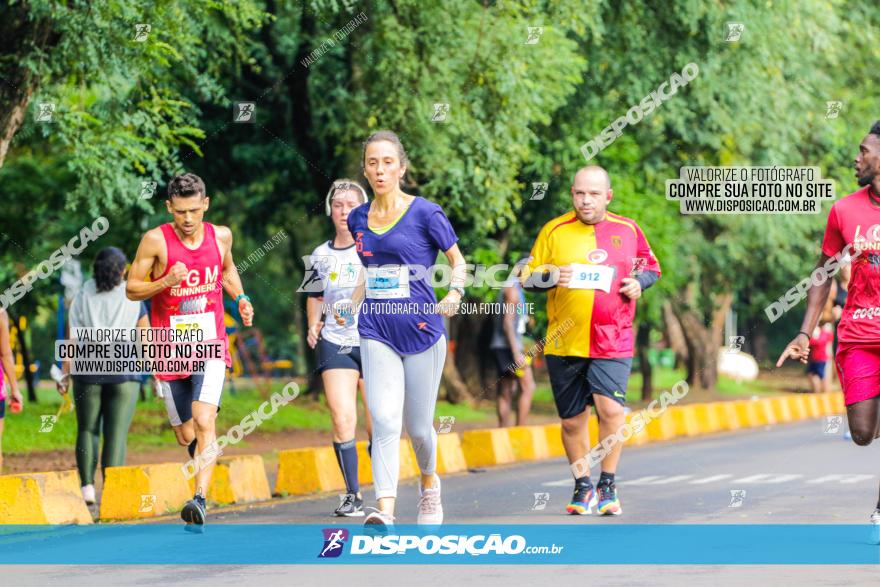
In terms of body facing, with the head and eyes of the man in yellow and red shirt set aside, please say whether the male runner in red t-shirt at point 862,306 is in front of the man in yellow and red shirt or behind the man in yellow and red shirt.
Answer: in front

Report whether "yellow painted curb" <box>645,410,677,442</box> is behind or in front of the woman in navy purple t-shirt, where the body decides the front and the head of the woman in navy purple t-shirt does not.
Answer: behind

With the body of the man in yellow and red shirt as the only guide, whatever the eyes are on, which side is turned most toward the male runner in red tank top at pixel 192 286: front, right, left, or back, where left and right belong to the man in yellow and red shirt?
right

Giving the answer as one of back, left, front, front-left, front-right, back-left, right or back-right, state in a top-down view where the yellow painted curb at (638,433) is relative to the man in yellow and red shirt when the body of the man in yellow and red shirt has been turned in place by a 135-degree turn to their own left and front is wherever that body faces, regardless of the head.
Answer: front-left

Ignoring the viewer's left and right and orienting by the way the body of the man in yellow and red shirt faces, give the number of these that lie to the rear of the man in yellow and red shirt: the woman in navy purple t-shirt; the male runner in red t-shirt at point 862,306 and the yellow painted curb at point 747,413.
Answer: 1

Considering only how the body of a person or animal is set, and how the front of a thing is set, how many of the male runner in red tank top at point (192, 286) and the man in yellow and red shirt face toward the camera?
2

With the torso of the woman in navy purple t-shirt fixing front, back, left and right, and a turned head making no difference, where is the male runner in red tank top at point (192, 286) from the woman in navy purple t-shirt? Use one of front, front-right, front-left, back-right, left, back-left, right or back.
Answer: right

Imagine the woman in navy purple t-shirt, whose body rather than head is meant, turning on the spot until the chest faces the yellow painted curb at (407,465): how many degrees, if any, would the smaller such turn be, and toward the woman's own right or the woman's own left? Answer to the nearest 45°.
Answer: approximately 135° to the woman's own right

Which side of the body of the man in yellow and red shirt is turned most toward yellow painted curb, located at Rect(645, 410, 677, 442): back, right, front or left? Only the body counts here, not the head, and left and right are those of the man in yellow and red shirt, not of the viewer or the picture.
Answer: back

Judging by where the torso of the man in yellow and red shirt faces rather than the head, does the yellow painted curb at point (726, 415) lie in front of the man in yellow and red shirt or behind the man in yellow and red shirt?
behind
